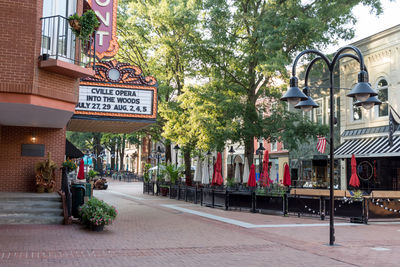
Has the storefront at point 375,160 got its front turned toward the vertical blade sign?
yes

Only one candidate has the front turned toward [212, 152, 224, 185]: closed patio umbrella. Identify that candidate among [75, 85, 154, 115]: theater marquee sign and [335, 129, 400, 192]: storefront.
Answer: the storefront

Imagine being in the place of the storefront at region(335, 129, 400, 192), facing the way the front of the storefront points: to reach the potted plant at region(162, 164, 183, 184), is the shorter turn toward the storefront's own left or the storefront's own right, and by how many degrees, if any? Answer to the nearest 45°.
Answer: approximately 45° to the storefront's own right

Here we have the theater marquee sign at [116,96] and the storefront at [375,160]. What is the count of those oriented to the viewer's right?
0

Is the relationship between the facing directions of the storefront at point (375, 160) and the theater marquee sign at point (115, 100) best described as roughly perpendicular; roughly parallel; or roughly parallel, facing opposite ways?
roughly perpendicular

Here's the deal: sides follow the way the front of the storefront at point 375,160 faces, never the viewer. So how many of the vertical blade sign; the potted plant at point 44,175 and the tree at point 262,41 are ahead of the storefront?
3

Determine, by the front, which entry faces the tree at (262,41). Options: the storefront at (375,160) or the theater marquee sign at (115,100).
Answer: the storefront

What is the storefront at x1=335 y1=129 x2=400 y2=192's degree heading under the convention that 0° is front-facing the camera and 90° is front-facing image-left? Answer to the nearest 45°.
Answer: approximately 45°

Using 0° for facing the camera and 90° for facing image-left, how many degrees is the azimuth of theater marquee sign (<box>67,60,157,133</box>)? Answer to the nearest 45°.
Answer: approximately 0°

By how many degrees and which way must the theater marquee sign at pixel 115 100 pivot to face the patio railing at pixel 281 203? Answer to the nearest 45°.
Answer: approximately 90° to its left
